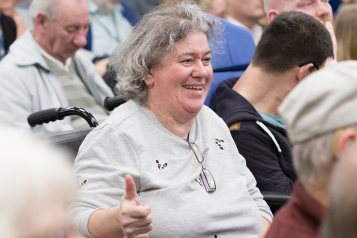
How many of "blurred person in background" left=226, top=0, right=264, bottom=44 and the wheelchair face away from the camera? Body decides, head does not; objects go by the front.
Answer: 0

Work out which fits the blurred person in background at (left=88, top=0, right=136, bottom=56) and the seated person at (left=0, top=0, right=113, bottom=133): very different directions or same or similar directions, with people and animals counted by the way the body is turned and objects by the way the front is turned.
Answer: same or similar directions

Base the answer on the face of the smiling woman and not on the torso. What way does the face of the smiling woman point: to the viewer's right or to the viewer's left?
to the viewer's right

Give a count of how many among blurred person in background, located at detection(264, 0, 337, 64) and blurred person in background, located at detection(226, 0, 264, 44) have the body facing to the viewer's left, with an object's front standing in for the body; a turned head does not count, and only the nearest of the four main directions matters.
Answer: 0

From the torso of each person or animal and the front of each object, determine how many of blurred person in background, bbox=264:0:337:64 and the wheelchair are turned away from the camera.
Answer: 0

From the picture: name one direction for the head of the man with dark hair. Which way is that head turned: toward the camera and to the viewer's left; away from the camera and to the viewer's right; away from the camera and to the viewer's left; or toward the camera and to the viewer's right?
away from the camera and to the viewer's right

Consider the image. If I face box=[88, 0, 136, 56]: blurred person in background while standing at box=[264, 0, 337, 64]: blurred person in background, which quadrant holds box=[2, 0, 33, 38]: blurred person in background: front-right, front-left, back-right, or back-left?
front-left

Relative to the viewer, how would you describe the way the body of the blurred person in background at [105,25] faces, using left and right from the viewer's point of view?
facing the viewer and to the right of the viewer

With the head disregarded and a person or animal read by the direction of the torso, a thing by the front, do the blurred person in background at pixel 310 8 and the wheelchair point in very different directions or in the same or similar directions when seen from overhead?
same or similar directions

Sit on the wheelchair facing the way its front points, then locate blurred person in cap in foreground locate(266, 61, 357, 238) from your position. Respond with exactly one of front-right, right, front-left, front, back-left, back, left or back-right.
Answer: front

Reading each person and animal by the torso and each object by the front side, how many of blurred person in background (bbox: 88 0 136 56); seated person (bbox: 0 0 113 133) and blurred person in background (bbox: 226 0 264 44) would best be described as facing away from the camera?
0

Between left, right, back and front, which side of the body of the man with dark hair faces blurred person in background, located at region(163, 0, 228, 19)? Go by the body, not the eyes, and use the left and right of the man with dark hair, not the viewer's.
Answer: left

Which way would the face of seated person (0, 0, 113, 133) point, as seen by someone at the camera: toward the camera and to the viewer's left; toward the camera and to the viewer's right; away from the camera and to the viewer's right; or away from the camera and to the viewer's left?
toward the camera and to the viewer's right

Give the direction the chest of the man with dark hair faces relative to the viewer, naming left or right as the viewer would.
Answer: facing to the right of the viewer
